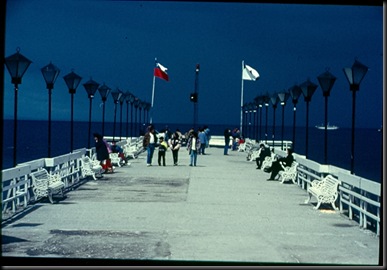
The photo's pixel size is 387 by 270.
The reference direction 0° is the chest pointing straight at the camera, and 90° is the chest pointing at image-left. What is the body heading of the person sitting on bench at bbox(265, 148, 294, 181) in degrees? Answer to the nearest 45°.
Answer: approximately 90°

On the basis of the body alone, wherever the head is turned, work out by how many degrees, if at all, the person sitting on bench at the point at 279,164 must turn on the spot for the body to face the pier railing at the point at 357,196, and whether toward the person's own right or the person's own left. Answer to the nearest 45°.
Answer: approximately 90° to the person's own left

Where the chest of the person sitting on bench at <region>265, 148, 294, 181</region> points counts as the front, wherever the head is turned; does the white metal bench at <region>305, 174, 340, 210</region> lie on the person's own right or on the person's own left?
on the person's own left

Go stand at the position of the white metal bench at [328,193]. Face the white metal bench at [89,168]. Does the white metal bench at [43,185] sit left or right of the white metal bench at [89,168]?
left
